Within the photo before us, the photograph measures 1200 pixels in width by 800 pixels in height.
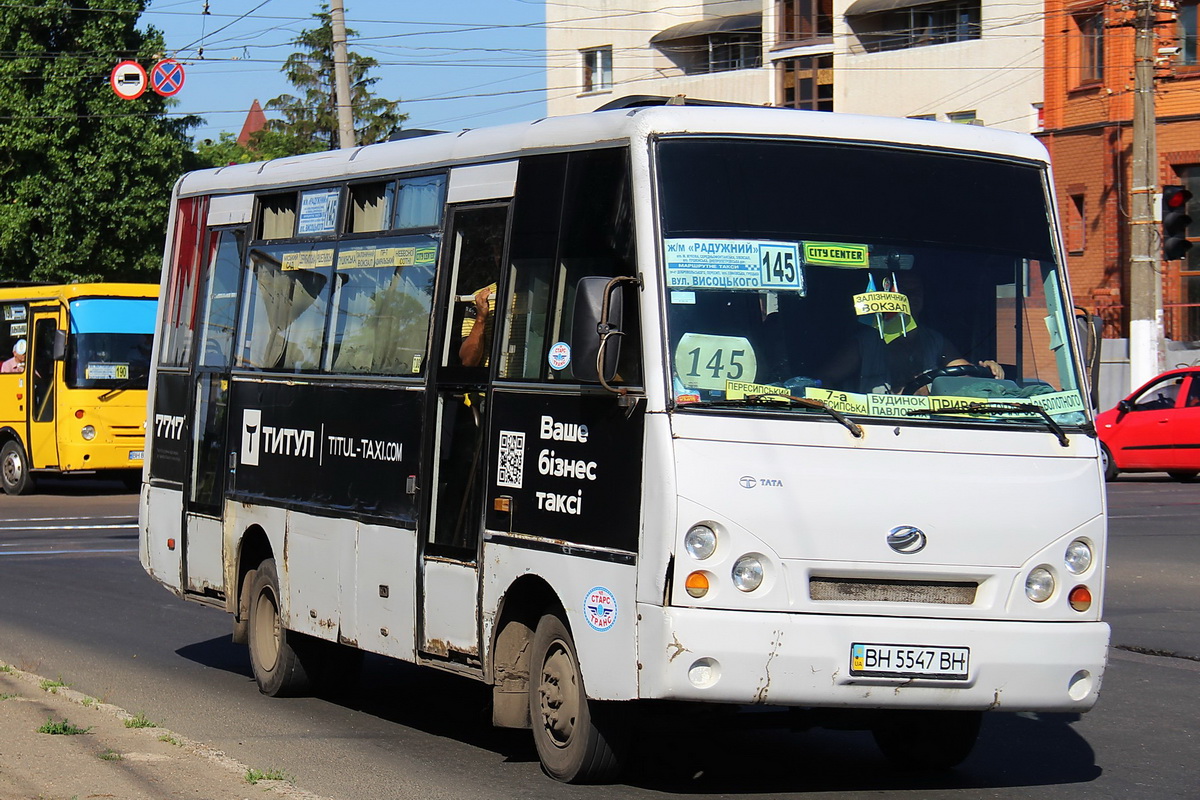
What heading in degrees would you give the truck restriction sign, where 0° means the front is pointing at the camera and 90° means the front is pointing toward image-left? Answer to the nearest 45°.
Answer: approximately 0°

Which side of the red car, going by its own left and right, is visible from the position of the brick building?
right

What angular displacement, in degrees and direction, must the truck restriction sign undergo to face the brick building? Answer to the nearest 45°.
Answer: approximately 90° to its left

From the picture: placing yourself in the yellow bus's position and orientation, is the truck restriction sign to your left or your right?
on your left

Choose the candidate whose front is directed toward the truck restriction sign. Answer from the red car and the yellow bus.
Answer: the red car

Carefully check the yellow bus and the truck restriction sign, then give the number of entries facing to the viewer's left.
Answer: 0

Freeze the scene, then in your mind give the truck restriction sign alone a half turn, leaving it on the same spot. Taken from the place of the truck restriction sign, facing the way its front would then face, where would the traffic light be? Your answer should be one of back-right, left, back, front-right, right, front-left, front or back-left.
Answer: back-right

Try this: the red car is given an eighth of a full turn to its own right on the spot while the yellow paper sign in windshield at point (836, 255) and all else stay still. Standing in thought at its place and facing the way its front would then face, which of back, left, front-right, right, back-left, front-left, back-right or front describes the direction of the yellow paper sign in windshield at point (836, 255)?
back-left

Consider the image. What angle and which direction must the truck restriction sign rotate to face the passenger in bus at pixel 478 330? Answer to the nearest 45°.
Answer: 0° — it already faces them

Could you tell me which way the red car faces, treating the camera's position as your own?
facing to the left of the viewer

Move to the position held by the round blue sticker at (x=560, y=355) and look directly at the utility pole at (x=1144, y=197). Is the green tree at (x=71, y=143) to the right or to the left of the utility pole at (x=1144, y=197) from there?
left

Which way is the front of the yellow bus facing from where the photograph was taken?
facing the viewer and to the right of the viewer
